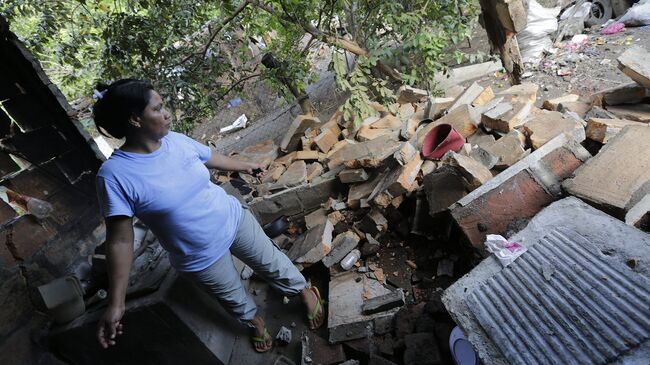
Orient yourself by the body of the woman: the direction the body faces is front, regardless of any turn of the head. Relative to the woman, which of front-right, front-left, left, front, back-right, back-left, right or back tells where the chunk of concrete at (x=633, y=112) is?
front-left

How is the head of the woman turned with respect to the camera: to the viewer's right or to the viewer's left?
to the viewer's right

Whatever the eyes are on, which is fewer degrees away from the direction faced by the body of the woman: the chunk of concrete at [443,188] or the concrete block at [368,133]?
the chunk of concrete

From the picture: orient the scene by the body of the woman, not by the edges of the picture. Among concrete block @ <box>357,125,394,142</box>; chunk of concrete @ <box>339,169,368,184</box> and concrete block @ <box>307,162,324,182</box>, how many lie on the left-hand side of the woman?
3

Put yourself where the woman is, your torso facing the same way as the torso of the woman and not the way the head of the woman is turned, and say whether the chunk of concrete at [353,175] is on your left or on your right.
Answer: on your left

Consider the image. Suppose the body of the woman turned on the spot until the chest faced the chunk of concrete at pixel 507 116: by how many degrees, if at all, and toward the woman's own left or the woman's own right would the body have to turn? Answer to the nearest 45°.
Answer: approximately 45° to the woman's own left

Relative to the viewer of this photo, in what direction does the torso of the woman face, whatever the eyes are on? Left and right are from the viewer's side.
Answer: facing the viewer and to the right of the viewer

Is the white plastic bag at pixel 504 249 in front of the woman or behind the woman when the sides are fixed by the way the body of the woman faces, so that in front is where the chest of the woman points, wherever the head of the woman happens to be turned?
in front

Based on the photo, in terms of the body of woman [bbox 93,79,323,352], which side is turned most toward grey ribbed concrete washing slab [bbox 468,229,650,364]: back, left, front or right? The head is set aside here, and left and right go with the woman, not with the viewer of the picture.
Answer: front

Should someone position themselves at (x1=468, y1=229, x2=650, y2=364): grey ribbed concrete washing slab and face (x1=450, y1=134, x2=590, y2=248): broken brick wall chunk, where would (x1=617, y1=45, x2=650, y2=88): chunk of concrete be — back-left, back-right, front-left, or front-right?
front-right

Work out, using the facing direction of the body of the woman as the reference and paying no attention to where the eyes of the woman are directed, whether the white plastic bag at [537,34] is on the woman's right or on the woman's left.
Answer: on the woman's left

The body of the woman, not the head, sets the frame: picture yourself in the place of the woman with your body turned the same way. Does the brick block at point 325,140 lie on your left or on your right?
on your left

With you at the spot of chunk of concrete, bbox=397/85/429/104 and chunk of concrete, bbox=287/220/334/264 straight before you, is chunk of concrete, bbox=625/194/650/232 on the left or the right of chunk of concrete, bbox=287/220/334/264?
left
